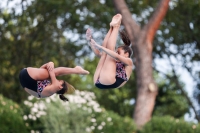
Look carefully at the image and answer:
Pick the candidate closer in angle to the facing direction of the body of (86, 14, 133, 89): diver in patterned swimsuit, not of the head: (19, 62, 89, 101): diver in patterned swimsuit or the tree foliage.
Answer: the diver in patterned swimsuit

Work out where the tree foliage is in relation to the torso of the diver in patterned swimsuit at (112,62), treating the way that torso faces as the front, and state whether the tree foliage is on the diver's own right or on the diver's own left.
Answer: on the diver's own right

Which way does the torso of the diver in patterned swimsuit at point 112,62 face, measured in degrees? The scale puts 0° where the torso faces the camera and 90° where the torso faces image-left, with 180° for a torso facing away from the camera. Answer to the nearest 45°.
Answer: approximately 90°

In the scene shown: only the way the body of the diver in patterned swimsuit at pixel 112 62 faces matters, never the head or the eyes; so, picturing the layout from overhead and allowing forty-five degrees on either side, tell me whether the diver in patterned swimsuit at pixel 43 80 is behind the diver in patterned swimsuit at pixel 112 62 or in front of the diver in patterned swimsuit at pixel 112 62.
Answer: in front
